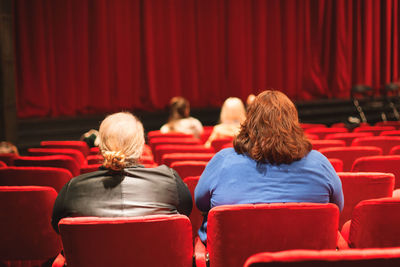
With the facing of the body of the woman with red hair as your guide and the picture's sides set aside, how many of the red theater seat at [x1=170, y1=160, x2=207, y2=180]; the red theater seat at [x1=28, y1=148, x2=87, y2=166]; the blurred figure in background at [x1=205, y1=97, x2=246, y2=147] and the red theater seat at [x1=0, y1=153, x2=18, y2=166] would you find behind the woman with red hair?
0

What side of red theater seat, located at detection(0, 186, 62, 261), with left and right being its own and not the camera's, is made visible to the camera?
back

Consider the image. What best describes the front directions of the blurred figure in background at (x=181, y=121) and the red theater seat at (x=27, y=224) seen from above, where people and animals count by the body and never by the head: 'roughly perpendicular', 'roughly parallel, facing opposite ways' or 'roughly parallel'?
roughly parallel

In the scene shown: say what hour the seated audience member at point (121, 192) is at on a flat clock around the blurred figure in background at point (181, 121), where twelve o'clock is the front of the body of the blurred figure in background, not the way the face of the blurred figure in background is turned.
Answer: The seated audience member is roughly at 6 o'clock from the blurred figure in background.

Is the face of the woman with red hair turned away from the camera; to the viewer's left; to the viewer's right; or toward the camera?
away from the camera

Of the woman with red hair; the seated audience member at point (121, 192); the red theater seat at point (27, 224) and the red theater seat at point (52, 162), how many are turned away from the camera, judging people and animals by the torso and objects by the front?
4

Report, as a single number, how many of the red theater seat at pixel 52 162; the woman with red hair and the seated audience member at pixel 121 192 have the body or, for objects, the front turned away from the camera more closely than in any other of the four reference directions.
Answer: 3

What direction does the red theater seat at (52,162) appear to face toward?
away from the camera

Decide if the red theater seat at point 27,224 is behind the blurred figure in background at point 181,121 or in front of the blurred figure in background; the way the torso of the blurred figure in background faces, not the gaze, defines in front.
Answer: behind

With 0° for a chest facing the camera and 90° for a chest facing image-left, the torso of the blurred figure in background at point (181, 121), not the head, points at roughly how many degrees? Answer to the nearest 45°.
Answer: approximately 180°

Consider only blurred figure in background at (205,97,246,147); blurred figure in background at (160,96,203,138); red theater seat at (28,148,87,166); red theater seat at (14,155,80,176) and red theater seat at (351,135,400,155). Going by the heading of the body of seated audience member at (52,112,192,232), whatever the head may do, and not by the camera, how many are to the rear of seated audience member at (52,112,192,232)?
0

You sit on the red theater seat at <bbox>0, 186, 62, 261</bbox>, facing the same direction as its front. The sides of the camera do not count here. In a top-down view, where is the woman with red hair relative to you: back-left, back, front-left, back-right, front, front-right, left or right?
back-right

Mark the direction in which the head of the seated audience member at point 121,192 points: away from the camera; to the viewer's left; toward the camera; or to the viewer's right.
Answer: away from the camera

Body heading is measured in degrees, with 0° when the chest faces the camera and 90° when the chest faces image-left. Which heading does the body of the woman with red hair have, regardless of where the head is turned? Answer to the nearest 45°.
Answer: approximately 180°

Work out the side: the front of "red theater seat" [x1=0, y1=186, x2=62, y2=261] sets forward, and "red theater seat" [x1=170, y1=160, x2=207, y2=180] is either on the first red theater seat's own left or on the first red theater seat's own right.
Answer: on the first red theater seat's own right

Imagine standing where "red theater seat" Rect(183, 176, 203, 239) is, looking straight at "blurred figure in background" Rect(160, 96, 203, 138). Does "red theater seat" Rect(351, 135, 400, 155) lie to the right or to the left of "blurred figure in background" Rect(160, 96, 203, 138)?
right

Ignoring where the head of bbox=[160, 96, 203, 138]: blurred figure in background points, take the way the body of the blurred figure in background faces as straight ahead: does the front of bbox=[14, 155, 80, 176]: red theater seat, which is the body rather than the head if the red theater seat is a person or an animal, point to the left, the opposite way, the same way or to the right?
the same way

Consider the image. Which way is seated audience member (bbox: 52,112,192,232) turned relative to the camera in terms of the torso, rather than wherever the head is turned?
away from the camera

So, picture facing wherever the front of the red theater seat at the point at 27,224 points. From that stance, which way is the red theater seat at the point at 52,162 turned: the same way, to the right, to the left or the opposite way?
the same way
